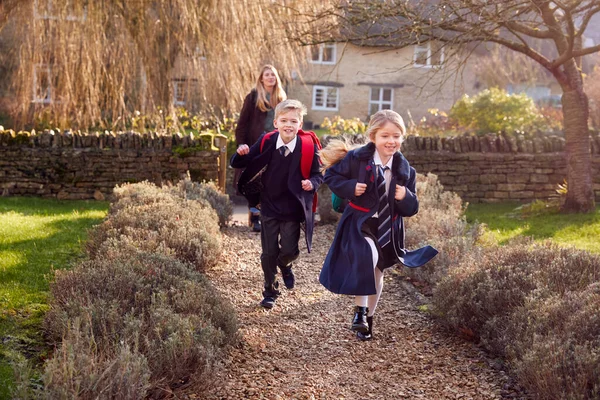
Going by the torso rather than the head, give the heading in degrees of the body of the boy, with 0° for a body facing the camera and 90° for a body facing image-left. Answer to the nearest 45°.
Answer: approximately 0°

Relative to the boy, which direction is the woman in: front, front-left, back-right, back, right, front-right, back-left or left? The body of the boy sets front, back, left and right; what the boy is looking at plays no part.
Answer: back

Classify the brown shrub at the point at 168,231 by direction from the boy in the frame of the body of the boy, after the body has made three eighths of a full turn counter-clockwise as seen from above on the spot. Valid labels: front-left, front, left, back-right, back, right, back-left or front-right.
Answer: left

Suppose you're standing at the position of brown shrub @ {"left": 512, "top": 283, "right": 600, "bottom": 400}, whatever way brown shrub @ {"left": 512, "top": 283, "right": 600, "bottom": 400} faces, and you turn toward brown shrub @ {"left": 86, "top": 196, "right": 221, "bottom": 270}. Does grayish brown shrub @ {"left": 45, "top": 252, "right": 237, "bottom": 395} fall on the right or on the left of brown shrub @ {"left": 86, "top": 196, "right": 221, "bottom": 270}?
left

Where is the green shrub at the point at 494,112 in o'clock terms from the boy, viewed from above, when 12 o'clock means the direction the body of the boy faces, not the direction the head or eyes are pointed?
The green shrub is roughly at 7 o'clock from the boy.

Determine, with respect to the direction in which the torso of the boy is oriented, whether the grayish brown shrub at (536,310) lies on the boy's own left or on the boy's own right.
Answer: on the boy's own left

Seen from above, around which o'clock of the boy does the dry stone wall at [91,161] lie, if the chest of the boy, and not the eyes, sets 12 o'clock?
The dry stone wall is roughly at 5 o'clock from the boy.

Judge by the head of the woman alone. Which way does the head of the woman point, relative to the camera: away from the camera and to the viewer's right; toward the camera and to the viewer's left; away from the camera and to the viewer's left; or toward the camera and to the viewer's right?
toward the camera and to the viewer's right

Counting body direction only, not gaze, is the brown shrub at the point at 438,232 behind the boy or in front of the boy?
behind
